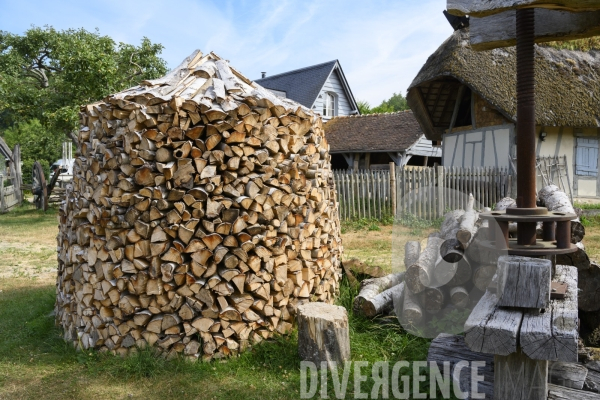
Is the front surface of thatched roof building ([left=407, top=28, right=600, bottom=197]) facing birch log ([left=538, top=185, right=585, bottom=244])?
yes

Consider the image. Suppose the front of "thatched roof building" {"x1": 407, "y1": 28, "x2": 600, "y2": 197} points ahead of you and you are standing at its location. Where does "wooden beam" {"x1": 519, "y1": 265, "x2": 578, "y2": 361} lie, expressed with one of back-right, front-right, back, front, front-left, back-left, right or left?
front

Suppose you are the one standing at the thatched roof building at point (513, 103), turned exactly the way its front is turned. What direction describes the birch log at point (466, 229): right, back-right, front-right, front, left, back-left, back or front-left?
front

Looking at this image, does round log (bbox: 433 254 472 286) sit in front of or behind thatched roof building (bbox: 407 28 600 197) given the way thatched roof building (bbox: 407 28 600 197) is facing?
in front

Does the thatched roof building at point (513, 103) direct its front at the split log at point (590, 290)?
yes

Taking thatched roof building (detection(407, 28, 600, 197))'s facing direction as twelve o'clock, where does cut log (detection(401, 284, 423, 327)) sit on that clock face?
The cut log is roughly at 12 o'clock from the thatched roof building.

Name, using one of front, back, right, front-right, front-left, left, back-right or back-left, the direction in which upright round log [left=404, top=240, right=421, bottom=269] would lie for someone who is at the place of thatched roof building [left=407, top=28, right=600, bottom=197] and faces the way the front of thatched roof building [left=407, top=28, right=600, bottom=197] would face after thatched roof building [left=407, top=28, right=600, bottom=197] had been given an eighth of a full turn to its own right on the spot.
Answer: front-left

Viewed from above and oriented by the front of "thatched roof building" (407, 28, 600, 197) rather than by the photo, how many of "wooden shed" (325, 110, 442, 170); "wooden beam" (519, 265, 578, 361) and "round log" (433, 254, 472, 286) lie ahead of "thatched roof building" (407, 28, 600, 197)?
2

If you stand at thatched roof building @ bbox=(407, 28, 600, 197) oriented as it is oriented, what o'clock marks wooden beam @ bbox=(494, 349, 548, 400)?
The wooden beam is roughly at 12 o'clock from the thatched roof building.

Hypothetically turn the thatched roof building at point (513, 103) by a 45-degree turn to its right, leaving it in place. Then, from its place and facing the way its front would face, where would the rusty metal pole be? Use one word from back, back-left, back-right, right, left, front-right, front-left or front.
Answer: front-left

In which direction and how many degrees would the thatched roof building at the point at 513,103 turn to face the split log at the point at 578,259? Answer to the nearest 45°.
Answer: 0° — it already faces it

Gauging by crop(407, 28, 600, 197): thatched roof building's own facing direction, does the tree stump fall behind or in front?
in front

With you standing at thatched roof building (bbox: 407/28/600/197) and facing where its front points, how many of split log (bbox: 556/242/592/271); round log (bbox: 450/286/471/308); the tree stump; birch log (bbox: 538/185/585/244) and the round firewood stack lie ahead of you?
5

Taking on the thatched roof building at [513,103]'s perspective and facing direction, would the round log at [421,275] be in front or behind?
in front

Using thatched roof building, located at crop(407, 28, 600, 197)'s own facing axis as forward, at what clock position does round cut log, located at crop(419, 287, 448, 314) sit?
The round cut log is roughly at 12 o'clock from the thatched roof building.

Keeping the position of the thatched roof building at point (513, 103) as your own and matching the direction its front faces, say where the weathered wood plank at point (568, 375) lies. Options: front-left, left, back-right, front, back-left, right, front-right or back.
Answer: front

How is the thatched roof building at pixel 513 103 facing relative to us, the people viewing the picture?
facing the viewer

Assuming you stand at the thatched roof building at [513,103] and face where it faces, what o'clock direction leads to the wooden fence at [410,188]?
The wooden fence is roughly at 2 o'clock from the thatched roof building.
